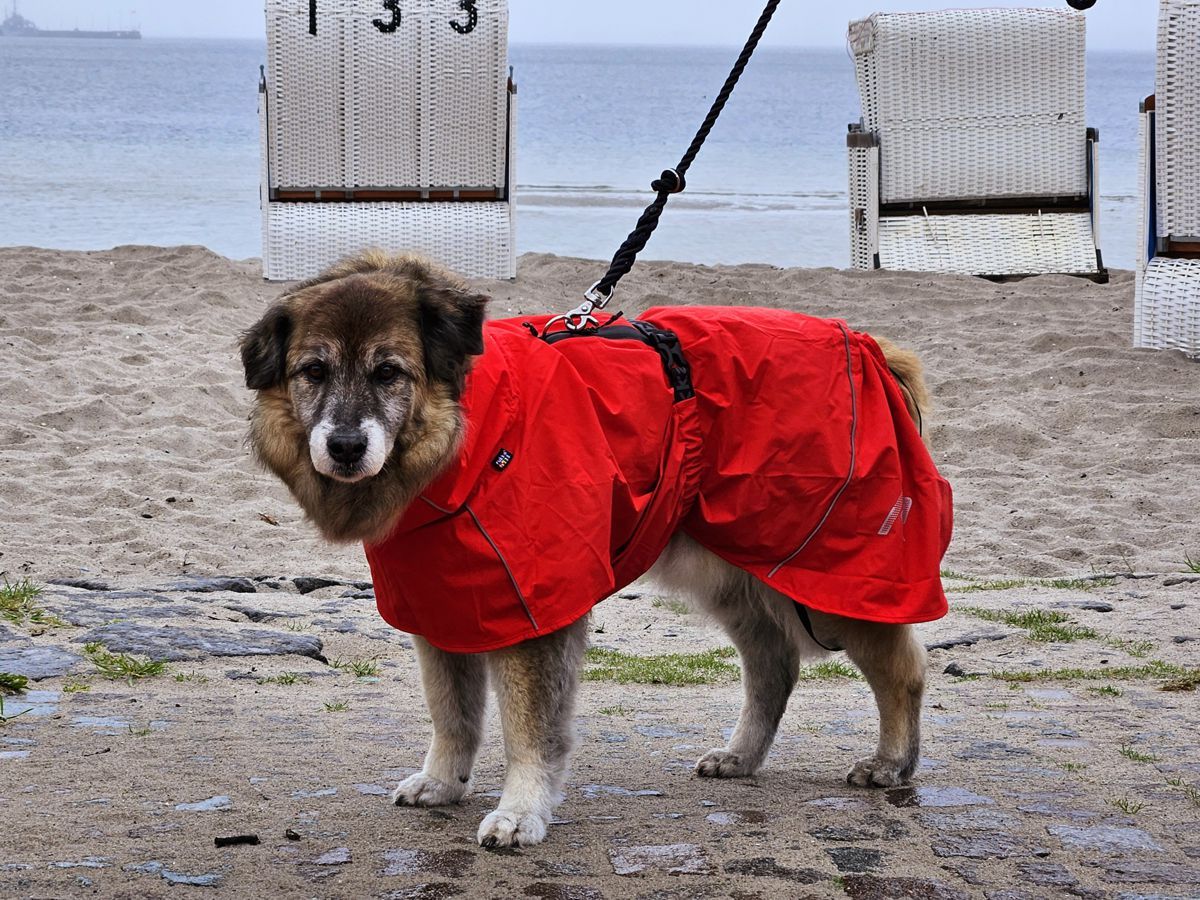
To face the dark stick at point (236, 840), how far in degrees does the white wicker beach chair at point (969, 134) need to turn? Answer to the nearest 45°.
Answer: approximately 180°

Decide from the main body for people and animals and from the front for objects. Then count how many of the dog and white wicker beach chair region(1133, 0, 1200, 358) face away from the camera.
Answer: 1

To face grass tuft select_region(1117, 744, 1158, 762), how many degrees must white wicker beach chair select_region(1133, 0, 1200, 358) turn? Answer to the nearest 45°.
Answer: approximately 180°

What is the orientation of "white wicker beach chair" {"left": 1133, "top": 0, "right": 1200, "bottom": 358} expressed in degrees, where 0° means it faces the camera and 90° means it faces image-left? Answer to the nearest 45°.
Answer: approximately 180°

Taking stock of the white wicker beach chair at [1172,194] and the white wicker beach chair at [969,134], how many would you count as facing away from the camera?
2

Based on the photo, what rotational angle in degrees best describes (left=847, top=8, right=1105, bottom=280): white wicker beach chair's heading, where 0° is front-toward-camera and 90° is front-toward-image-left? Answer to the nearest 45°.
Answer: approximately 180°

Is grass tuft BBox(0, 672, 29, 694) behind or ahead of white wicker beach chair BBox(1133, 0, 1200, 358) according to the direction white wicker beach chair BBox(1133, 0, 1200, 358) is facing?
behind

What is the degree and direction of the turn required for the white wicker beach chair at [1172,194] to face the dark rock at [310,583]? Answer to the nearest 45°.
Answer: approximately 135° to its left

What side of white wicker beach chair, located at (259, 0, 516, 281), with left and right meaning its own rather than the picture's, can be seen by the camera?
back

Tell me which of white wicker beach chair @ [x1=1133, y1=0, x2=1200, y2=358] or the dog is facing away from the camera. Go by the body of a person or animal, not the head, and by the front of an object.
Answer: the white wicker beach chair

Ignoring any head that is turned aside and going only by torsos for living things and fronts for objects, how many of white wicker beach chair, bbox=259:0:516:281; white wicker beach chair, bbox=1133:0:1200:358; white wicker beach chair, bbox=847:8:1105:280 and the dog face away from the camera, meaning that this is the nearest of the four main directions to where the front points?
3

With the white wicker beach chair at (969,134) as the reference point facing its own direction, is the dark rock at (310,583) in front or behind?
behind

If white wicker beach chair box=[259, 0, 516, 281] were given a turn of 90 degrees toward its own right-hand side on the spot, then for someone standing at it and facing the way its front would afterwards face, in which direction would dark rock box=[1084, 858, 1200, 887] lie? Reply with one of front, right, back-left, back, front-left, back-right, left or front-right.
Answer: right

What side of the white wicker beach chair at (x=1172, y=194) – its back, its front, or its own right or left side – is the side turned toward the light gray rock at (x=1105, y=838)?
back

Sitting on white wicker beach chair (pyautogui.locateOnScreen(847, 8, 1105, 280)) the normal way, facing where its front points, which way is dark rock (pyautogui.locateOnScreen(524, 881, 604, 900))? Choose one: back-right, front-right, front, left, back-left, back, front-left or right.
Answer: back

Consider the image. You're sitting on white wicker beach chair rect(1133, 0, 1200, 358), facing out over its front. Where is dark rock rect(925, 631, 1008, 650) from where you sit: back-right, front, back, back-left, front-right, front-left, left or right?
back
